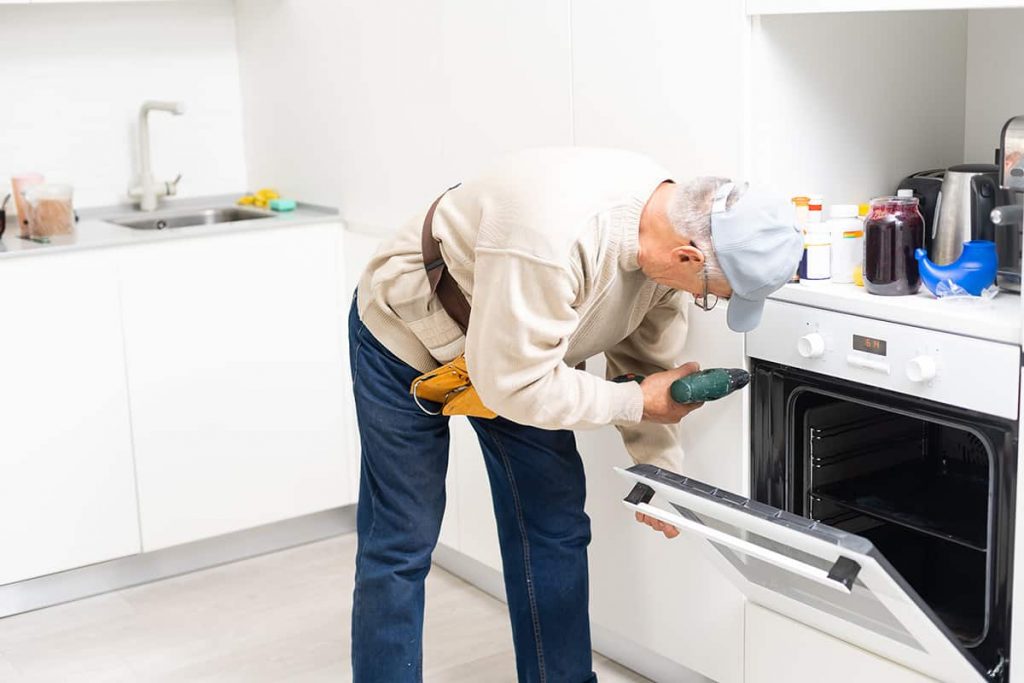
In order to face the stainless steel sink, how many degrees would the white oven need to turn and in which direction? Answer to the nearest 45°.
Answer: approximately 90° to its right

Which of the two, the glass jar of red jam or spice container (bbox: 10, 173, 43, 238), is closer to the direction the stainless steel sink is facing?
the glass jar of red jam

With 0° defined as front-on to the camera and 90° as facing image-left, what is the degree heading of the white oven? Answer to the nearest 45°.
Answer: approximately 45°

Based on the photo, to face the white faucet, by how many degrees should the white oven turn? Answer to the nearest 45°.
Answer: approximately 90° to its right

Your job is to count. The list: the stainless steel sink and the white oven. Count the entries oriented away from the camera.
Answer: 0

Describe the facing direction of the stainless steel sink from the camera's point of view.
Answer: facing the viewer and to the right of the viewer

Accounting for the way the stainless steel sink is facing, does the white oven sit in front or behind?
in front

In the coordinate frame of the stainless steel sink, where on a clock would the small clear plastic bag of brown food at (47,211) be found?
The small clear plastic bag of brown food is roughly at 3 o'clock from the stainless steel sink.

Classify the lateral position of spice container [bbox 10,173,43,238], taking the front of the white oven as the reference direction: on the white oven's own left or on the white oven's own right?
on the white oven's own right
